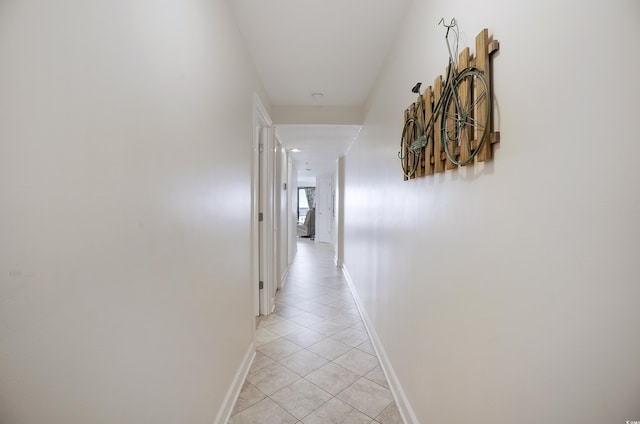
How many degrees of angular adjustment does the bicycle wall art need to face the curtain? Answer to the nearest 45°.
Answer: approximately 90° to its right

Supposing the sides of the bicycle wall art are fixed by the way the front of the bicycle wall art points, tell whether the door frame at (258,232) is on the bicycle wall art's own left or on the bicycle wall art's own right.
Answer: on the bicycle wall art's own right

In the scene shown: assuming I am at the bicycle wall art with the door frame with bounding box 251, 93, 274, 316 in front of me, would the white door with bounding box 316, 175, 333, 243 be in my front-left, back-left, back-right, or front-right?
front-right

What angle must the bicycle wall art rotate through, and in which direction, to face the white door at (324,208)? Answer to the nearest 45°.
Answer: approximately 90° to its right
